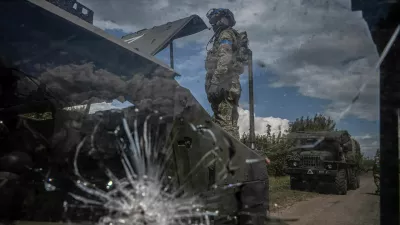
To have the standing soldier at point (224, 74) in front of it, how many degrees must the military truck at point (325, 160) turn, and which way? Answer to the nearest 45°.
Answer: approximately 45° to its right

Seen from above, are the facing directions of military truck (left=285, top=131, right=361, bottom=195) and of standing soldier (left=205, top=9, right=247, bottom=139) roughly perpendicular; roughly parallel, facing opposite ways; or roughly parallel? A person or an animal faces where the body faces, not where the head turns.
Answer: roughly perpendicular

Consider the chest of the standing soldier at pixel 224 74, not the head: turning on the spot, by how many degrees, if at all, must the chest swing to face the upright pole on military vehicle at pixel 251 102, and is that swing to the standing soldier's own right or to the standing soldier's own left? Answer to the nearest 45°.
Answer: approximately 180°

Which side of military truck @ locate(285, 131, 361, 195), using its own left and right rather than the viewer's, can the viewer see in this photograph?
front

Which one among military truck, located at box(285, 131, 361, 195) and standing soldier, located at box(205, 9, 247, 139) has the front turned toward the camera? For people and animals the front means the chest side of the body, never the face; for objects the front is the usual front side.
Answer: the military truck

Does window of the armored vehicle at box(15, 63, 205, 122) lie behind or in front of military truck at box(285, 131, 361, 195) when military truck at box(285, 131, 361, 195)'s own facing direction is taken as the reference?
in front

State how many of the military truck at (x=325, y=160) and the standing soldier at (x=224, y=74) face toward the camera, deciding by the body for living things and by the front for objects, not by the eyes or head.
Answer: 1
